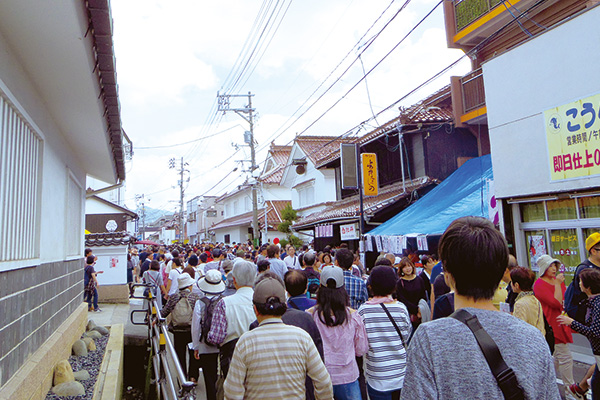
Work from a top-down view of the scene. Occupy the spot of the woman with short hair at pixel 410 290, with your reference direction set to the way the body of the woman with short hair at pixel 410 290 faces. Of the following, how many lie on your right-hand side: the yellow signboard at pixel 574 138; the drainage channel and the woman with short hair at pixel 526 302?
1

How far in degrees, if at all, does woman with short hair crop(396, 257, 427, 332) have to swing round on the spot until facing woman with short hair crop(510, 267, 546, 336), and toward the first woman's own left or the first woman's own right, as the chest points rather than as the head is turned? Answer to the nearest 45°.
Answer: approximately 45° to the first woman's own left

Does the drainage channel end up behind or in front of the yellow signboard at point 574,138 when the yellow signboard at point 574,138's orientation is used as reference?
in front

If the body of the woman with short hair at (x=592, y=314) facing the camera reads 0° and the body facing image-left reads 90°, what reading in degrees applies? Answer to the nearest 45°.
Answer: approximately 90°

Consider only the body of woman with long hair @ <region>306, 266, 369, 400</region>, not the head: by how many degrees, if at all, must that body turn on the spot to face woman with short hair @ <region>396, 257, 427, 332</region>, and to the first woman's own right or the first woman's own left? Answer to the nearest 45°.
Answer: approximately 45° to the first woman's own right

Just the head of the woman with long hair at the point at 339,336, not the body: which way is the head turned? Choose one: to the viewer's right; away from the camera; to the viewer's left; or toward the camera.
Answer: away from the camera

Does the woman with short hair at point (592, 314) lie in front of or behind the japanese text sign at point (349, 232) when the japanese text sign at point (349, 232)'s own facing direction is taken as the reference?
in front

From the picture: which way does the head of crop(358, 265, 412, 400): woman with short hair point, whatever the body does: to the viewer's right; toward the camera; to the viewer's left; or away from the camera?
away from the camera

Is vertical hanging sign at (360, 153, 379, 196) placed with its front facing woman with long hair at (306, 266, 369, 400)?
yes
